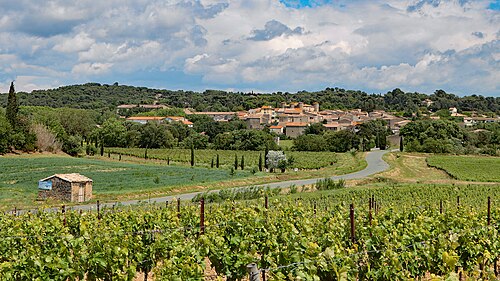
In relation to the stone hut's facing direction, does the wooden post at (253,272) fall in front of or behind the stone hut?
in front

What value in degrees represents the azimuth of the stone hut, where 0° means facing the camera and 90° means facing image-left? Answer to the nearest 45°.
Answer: approximately 315°
